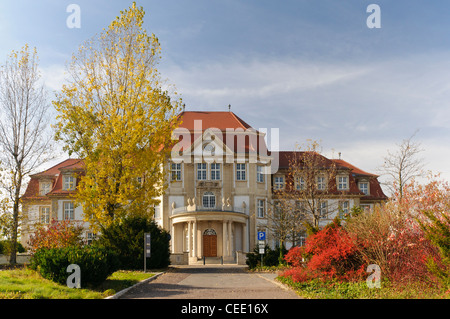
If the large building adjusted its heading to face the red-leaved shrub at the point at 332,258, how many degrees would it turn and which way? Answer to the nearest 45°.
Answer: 0° — it already faces it

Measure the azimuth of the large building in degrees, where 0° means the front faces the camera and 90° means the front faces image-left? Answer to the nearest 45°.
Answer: approximately 0°

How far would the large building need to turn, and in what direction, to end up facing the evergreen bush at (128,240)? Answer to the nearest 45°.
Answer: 0° — it already faces it

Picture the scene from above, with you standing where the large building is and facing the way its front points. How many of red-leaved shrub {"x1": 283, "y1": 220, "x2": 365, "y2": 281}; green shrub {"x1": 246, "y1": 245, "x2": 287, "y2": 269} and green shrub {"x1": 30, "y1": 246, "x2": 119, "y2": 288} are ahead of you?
3

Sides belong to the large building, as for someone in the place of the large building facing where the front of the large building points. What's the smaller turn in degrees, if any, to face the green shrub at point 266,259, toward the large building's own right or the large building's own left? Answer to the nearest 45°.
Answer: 0° — it already faces it
